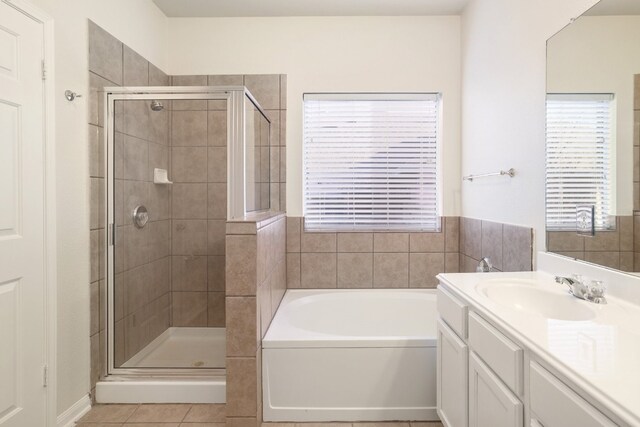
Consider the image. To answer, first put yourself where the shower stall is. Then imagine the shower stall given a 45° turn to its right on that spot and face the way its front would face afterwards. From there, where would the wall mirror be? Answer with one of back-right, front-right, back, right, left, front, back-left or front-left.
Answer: left

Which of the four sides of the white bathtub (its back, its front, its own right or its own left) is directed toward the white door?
right

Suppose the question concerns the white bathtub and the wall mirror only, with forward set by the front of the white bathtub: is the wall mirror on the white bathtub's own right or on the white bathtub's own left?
on the white bathtub's own left

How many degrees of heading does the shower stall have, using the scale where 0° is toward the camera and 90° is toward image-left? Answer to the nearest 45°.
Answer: approximately 0°

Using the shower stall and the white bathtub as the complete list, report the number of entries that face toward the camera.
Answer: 2
